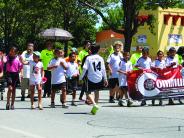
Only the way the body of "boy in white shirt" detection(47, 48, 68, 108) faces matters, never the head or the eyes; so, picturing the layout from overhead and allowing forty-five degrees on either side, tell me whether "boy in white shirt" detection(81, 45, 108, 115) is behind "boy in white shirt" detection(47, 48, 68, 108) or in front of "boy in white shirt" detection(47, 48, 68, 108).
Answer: in front

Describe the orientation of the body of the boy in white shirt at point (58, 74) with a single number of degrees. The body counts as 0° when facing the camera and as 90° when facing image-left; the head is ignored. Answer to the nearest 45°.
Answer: approximately 315°

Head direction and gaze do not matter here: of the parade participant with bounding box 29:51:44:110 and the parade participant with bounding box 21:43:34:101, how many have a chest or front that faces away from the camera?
0

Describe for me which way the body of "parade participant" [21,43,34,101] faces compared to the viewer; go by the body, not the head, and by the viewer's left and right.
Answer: facing the viewer and to the right of the viewer

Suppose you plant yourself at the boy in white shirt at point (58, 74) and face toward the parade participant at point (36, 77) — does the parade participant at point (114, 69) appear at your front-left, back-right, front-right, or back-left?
back-right

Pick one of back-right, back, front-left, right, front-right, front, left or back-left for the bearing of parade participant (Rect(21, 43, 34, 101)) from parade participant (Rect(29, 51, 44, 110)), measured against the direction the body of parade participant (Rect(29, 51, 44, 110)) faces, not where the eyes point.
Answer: back

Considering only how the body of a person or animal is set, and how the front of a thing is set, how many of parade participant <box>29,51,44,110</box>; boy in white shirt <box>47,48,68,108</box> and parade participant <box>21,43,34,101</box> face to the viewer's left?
0

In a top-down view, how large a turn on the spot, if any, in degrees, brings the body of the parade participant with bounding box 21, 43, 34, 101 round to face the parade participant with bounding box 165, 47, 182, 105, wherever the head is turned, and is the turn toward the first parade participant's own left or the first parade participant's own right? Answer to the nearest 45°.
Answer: approximately 45° to the first parade participant's own left

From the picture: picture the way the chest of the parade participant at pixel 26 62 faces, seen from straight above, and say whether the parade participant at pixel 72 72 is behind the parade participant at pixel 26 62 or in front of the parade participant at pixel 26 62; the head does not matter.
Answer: in front

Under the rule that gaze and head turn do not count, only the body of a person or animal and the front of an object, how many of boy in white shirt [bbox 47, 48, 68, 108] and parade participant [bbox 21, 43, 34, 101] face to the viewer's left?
0

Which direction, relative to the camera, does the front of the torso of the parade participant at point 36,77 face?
toward the camera
